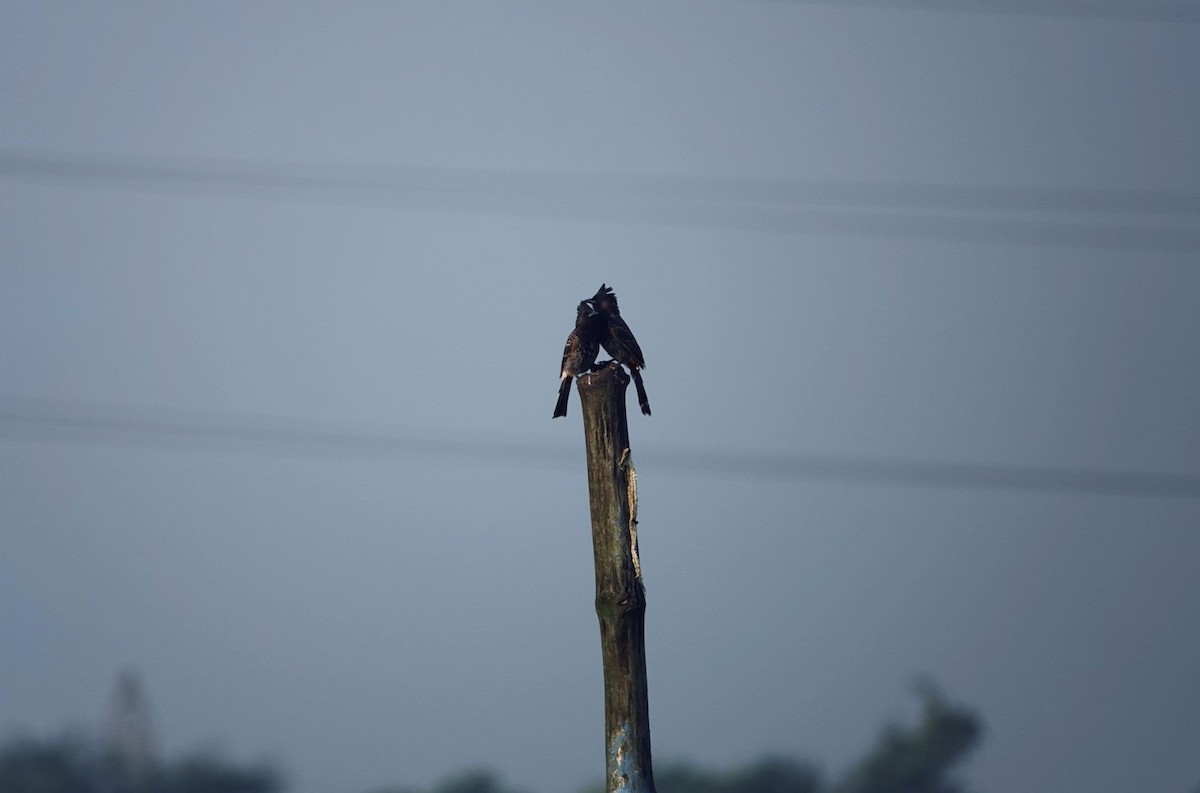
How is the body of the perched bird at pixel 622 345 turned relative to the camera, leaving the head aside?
to the viewer's left
